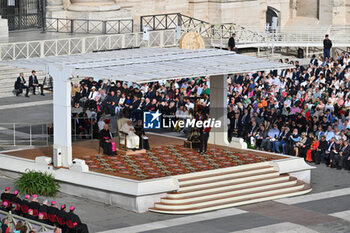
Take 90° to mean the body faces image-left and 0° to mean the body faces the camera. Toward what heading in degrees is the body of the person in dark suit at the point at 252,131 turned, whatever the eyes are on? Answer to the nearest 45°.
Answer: approximately 45°

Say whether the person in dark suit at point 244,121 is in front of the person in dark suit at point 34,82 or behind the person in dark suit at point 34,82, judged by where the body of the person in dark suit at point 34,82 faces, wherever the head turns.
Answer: in front

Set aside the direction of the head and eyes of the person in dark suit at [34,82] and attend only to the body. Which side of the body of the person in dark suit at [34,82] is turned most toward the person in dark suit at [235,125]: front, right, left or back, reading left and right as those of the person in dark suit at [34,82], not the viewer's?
front

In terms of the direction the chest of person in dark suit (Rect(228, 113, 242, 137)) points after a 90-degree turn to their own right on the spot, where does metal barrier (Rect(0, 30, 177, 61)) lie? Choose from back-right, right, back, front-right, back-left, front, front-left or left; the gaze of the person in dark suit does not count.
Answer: front

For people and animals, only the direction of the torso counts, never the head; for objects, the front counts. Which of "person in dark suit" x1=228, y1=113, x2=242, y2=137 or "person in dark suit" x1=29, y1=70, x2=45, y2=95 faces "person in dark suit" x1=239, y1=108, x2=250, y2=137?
"person in dark suit" x1=29, y1=70, x2=45, y2=95

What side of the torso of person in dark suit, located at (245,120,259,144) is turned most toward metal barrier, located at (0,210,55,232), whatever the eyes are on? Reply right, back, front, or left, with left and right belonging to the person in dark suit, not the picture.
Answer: front

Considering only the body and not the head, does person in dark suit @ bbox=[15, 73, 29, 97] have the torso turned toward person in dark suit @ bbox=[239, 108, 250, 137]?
yes

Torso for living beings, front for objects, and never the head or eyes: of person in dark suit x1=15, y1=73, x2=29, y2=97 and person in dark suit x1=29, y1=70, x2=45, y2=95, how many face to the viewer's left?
0
